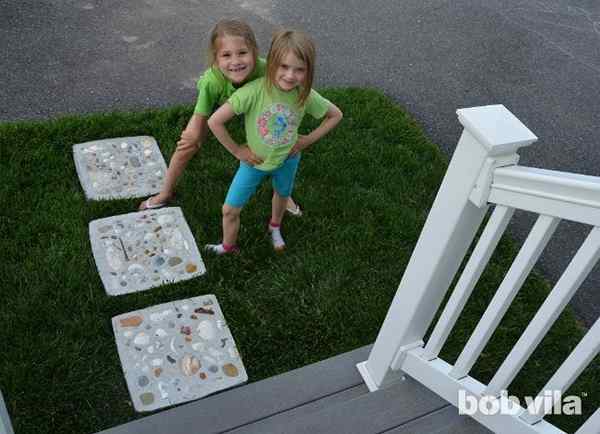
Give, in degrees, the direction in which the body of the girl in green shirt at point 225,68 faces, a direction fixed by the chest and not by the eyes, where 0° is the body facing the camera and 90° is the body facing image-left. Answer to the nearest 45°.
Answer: approximately 0°

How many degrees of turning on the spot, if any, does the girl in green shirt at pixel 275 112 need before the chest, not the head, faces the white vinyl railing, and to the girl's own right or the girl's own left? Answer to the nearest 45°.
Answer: approximately 45° to the girl's own left

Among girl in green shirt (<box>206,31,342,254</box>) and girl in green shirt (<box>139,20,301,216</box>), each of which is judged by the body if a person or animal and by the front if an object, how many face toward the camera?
2

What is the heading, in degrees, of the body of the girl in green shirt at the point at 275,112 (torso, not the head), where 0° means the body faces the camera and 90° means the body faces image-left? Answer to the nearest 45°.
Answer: approximately 0°

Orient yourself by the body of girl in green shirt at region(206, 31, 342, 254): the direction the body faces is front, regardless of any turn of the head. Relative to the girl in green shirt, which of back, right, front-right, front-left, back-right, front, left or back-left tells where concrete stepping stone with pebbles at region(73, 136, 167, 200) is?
back-right
